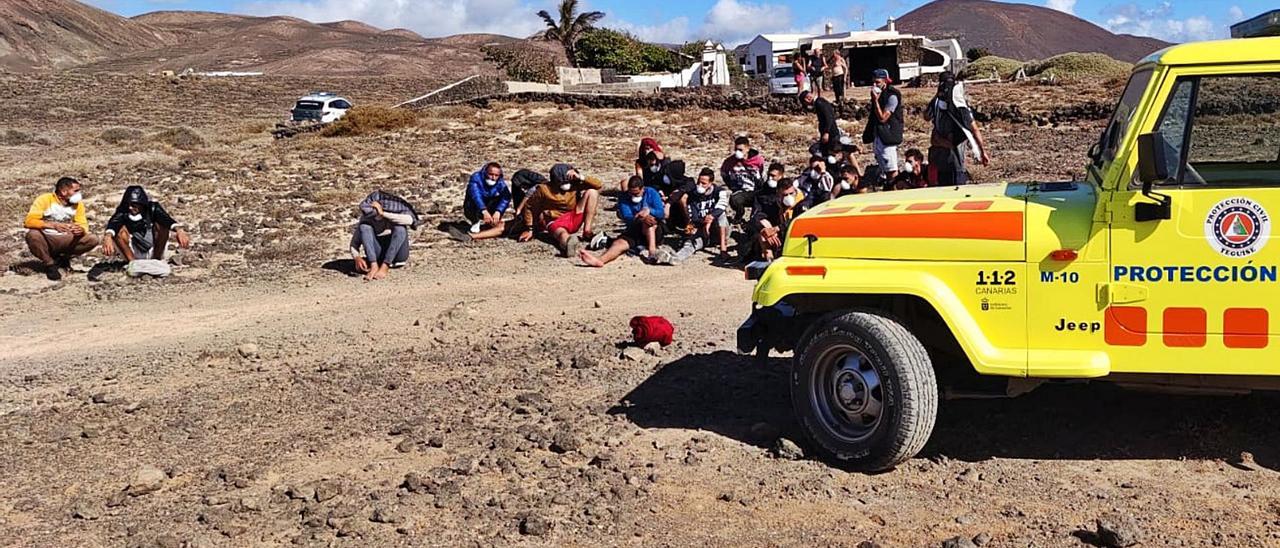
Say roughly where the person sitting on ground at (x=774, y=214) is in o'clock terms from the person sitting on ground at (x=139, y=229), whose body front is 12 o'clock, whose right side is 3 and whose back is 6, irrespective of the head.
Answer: the person sitting on ground at (x=774, y=214) is roughly at 10 o'clock from the person sitting on ground at (x=139, y=229).

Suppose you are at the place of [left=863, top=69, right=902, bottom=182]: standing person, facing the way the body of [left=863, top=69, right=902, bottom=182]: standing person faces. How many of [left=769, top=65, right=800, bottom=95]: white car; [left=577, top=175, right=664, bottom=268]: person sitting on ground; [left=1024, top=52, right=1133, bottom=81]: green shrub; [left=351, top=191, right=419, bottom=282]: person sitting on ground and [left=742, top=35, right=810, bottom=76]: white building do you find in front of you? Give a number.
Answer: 2

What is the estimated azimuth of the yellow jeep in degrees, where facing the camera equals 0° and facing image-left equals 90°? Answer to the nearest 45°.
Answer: approximately 90°

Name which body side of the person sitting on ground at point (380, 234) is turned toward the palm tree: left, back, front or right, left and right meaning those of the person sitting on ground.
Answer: back

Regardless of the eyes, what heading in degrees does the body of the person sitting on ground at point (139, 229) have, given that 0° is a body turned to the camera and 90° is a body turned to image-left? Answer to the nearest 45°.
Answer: approximately 0°

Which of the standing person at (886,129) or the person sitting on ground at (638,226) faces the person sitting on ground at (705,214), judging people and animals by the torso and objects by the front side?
the standing person

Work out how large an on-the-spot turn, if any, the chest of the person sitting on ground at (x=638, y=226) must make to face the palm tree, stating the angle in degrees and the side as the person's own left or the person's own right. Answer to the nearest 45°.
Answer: approximately 135° to the person's own right

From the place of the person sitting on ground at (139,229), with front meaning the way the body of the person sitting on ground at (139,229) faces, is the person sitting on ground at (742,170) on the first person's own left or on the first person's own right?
on the first person's own left

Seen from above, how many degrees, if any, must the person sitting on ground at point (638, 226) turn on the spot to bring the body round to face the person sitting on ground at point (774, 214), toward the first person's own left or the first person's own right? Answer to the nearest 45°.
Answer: approximately 135° to the first person's own left

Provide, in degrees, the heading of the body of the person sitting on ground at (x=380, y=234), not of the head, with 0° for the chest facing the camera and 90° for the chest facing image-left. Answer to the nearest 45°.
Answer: approximately 0°

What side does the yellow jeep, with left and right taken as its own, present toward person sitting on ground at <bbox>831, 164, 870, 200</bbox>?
right
